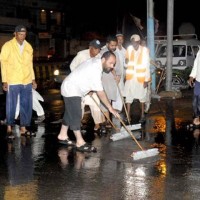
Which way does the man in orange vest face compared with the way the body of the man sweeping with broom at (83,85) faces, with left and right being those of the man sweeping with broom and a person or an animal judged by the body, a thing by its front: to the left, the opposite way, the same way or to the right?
to the right

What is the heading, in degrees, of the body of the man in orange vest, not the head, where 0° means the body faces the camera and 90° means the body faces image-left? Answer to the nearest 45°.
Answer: approximately 0°

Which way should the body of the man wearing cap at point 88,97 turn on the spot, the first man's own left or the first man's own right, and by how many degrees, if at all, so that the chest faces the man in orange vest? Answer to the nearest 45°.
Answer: approximately 90° to the first man's own left

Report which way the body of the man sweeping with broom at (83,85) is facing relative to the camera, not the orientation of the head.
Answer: to the viewer's right

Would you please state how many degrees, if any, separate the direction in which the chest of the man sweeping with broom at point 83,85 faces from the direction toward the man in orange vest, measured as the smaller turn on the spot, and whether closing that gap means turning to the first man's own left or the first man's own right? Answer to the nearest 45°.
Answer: approximately 90° to the first man's own left

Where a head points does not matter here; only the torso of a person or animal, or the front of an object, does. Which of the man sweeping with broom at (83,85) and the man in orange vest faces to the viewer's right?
the man sweeping with broom

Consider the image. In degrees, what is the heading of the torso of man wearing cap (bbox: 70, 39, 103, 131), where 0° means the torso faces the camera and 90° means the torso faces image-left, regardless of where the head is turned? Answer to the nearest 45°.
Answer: approximately 315°

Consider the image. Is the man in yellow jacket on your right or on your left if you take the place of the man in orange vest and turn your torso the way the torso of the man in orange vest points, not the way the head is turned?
on your right

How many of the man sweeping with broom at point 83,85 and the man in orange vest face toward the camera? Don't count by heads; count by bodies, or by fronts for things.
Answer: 1

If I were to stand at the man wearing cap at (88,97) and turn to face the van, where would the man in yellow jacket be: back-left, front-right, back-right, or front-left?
back-left

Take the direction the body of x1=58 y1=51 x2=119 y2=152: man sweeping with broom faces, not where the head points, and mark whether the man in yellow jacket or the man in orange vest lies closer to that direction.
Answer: the man in orange vest

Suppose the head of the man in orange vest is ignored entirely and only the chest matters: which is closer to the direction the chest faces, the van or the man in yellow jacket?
the man in yellow jacket
